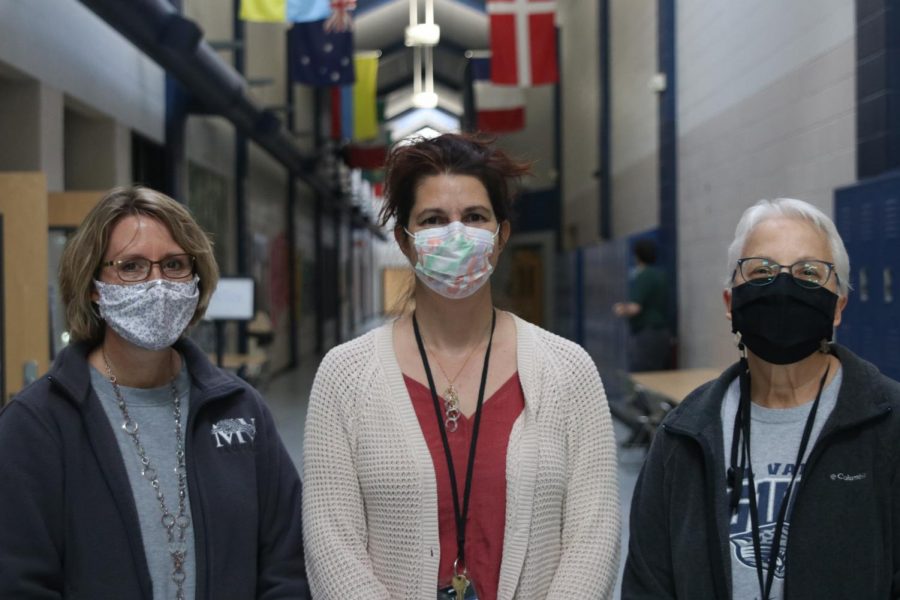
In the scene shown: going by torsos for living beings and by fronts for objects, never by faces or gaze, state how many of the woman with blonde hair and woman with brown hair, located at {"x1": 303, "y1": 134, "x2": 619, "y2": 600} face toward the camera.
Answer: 2

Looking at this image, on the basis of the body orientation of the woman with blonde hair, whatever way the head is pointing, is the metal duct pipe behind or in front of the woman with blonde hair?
behind

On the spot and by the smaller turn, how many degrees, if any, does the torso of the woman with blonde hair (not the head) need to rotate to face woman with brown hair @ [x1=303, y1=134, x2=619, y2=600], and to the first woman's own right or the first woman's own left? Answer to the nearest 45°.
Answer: approximately 90° to the first woman's own left

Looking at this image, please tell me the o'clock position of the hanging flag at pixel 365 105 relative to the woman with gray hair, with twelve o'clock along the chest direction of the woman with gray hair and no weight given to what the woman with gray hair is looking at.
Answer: The hanging flag is roughly at 5 o'clock from the woman with gray hair.

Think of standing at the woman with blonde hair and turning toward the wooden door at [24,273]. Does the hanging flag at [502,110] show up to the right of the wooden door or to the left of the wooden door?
right

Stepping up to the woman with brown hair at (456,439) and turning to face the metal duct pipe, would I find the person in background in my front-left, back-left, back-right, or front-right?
front-right

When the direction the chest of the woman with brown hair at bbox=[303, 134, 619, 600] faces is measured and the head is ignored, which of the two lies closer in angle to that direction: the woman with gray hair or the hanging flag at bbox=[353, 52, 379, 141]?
the woman with gray hair

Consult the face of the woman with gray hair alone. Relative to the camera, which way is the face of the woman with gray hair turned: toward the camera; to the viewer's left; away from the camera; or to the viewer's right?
toward the camera

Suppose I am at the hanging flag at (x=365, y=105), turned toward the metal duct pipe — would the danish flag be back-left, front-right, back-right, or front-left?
front-left

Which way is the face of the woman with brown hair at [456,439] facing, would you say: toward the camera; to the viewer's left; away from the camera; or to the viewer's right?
toward the camera

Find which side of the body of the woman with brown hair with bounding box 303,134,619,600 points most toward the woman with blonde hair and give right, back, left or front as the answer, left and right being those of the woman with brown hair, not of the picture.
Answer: right

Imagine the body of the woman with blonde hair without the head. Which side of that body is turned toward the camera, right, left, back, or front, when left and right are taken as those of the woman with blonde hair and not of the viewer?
front

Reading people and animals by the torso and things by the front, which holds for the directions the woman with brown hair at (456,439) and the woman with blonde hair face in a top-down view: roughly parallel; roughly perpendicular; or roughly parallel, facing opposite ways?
roughly parallel

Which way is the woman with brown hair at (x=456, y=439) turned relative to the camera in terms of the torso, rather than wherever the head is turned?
toward the camera

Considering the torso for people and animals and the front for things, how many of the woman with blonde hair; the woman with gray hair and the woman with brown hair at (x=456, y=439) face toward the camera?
3
